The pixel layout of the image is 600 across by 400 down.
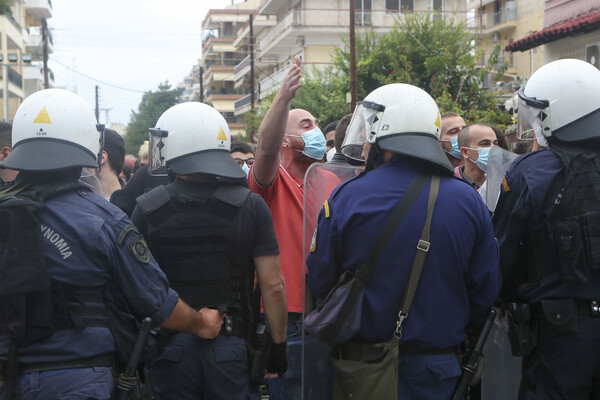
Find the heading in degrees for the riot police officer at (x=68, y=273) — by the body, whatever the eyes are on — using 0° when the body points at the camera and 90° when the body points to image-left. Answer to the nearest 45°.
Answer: approximately 225°

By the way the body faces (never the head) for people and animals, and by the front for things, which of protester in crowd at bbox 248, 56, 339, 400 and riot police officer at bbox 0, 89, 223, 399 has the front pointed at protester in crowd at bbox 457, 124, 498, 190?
the riot police officer

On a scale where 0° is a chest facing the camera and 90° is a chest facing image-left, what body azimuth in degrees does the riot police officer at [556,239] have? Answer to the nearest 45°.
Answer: approximately 135°

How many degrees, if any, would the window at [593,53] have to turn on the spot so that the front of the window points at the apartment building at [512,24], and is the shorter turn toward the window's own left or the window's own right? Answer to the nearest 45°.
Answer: approximately 135° to the window's own right

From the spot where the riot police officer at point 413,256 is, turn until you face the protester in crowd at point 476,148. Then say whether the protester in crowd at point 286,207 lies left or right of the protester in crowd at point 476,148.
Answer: left

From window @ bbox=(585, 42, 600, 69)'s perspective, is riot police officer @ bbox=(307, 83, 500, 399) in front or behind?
in front

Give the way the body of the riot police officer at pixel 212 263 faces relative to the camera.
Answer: away from the camera

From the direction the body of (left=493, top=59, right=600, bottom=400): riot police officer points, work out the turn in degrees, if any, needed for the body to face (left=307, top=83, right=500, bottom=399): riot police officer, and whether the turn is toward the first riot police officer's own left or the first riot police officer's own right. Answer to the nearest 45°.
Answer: approximately 90° to the first riot police officer's own left

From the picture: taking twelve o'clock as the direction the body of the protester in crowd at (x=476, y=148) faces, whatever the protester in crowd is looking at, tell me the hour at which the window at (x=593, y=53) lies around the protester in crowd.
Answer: The window is roughly at 8 o'clock from the protester in crowd.

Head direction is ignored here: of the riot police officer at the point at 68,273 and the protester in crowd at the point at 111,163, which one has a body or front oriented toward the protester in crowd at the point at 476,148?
the riot police officer

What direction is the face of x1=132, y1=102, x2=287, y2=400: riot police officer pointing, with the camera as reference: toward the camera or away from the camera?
away from the camera

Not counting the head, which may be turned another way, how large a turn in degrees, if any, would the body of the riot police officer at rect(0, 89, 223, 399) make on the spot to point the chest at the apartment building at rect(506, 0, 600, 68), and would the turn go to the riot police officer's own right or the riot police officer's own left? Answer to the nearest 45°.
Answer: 0° — they already face it
